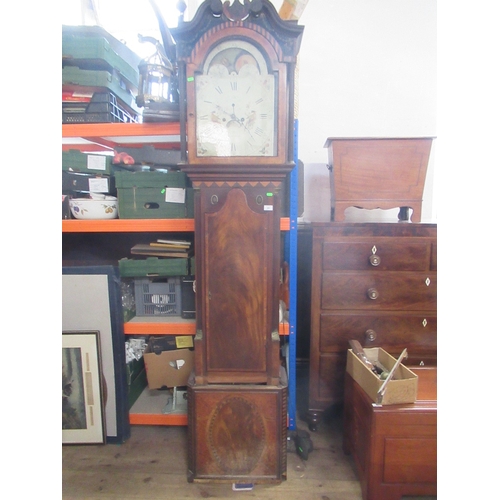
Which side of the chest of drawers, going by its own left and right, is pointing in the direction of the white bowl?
right

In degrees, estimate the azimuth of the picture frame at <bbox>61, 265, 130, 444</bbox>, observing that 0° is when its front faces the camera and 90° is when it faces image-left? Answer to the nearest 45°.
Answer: approximately 0°

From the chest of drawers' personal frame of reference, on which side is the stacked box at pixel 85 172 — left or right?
on its right

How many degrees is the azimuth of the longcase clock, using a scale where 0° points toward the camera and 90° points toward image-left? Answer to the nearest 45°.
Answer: approximately 0°
